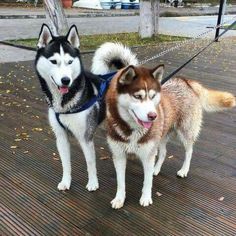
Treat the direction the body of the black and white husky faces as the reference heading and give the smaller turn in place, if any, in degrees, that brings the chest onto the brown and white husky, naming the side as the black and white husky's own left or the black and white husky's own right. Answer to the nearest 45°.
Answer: approximately 90° to the black and white husky's own left

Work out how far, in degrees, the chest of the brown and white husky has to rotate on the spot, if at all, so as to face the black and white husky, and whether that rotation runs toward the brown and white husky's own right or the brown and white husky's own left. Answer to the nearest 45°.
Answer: approximately 45° to the brown and white husky's own right

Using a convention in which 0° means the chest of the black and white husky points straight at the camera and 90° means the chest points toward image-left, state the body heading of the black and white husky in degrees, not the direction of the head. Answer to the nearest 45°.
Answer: approximately 45°
